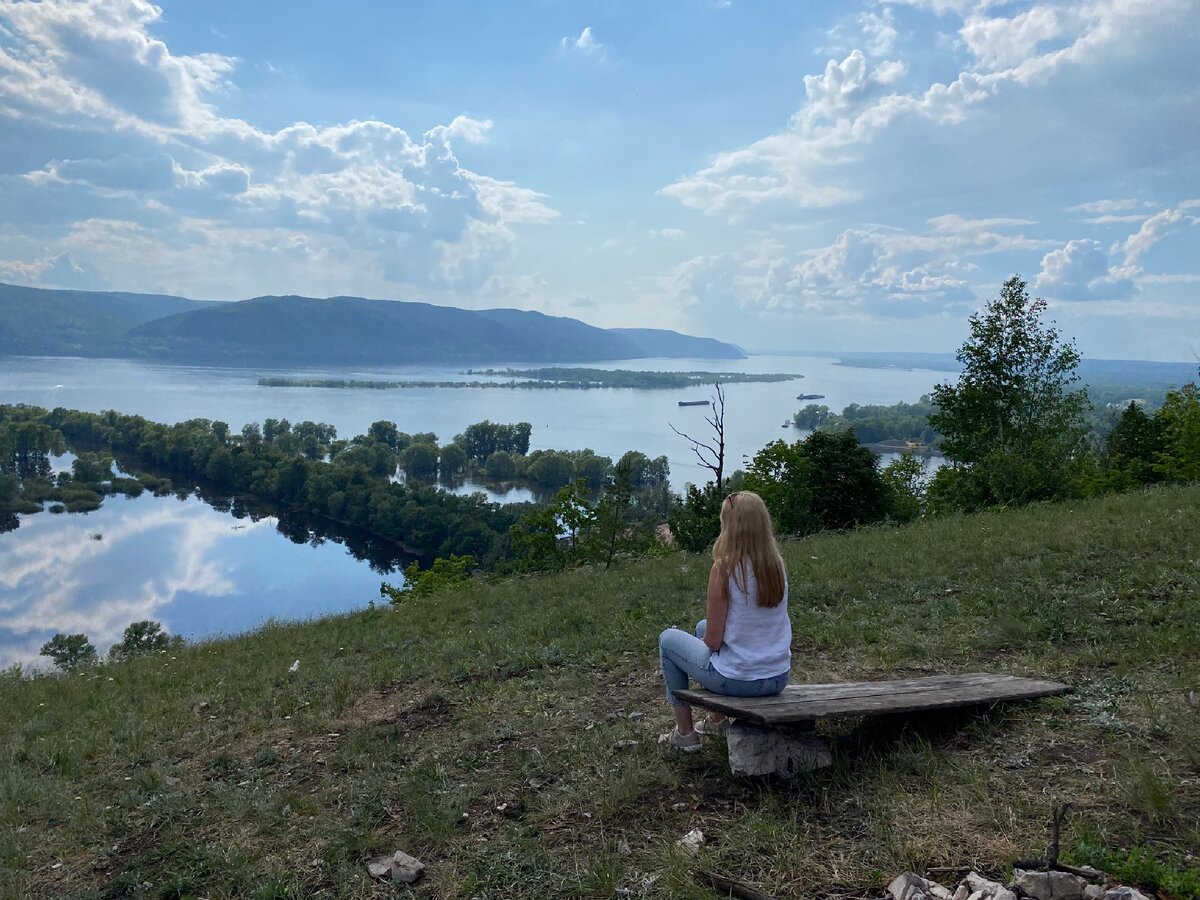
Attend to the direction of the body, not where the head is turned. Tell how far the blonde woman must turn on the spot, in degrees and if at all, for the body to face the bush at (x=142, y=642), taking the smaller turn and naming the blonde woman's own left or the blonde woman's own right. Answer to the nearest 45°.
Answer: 0° — they already face it

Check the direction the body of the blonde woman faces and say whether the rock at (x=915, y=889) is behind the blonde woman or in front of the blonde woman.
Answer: behind

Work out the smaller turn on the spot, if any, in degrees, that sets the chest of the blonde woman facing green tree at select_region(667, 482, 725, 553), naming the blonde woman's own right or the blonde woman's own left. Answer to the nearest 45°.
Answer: approximately 45° to the blonde woman's own right

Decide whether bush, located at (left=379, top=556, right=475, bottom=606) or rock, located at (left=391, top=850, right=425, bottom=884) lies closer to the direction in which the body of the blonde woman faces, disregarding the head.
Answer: the bush

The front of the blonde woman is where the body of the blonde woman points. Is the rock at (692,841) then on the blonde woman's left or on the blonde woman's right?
on the blonde woman's left

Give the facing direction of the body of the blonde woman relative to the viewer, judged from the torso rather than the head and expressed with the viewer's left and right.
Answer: facing away from the viewer and to the left of the viewer

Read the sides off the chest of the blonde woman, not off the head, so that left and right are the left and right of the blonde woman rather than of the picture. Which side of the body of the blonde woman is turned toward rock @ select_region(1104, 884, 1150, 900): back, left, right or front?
back
